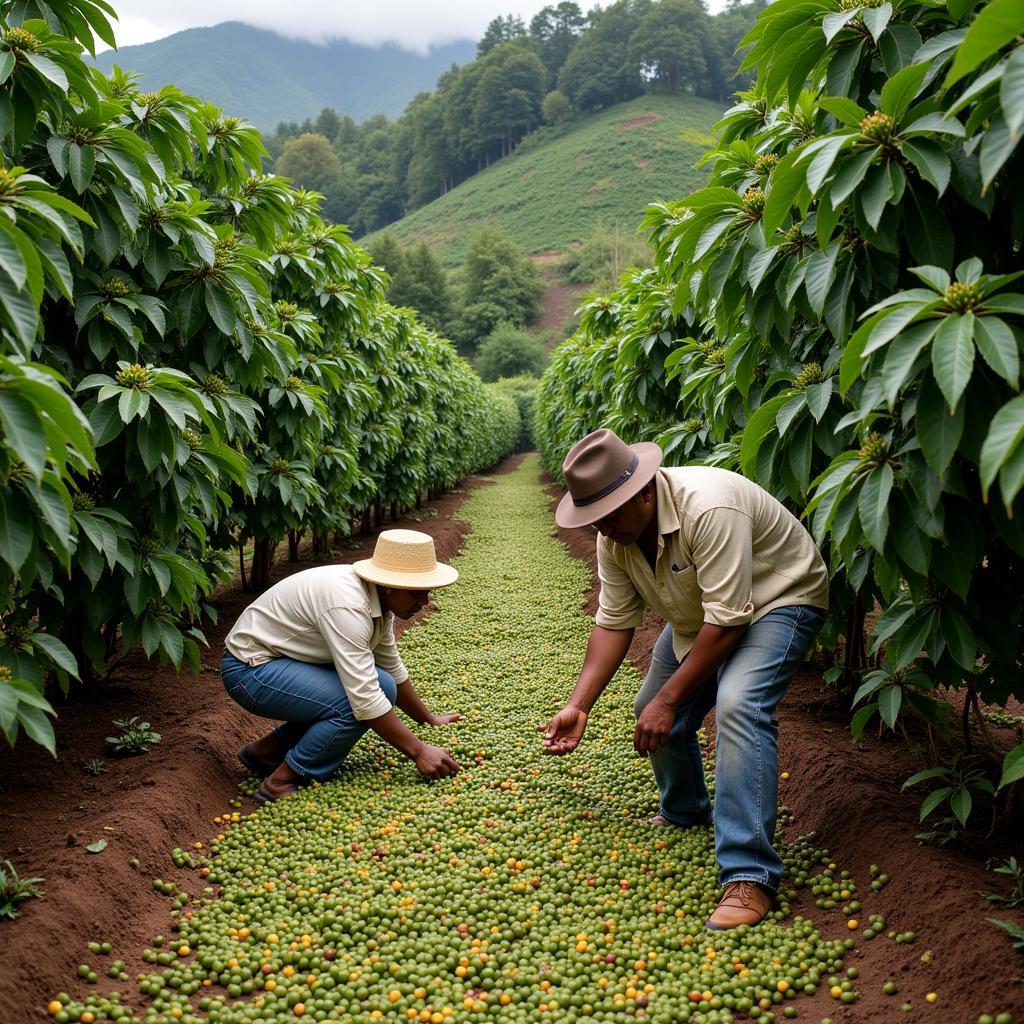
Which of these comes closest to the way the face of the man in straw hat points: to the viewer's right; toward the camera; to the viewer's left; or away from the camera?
to the viewer's right

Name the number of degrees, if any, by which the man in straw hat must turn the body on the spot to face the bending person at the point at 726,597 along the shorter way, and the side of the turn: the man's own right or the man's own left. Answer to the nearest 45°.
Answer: approximately 45° to the man's own right

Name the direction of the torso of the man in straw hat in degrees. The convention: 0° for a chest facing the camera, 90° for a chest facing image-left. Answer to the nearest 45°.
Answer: approximately 270°

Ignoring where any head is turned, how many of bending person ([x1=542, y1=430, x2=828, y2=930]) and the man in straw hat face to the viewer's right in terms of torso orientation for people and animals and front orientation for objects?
1

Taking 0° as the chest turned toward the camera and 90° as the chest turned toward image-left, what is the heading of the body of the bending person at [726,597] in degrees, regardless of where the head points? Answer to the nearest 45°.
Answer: approximately 45°

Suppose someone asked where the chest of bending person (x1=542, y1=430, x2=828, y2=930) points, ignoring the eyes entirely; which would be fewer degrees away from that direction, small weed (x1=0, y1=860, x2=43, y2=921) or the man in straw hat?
the small weed

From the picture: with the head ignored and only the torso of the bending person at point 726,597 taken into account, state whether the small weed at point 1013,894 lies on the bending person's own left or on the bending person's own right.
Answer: on the bending person's own left

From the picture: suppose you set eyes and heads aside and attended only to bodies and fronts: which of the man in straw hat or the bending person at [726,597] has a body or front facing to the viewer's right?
the man in straw hat

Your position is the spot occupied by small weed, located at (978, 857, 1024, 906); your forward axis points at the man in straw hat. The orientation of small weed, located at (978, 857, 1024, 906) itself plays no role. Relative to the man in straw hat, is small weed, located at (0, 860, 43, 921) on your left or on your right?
left

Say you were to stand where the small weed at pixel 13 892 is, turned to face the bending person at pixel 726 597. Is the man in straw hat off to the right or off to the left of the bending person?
left

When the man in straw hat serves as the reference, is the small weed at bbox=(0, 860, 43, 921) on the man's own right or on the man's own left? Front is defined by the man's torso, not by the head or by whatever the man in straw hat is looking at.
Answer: on the man's own right
